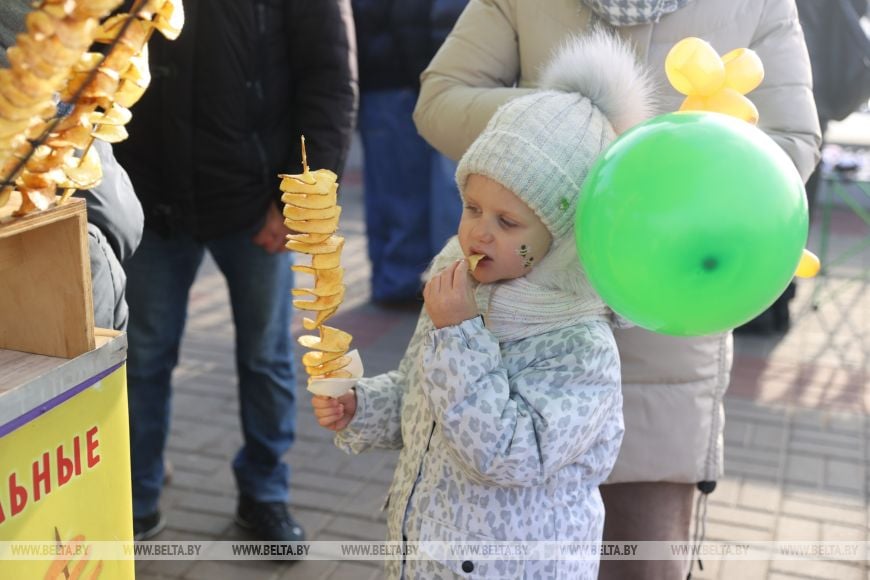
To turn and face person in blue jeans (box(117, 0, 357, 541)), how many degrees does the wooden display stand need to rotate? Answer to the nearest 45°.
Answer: approximately 135° to its left

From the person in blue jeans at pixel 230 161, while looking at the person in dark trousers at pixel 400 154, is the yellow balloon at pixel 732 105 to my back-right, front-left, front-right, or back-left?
back-right

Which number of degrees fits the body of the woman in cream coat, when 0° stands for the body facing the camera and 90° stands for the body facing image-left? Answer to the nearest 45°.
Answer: approximately 0°

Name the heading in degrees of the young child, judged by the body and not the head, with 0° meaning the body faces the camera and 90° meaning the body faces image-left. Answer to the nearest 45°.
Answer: approximately 45°

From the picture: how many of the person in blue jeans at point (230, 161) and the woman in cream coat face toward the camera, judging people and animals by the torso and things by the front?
2

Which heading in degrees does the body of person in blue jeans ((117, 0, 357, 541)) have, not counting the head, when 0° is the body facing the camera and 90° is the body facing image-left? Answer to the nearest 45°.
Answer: approximately 0°
